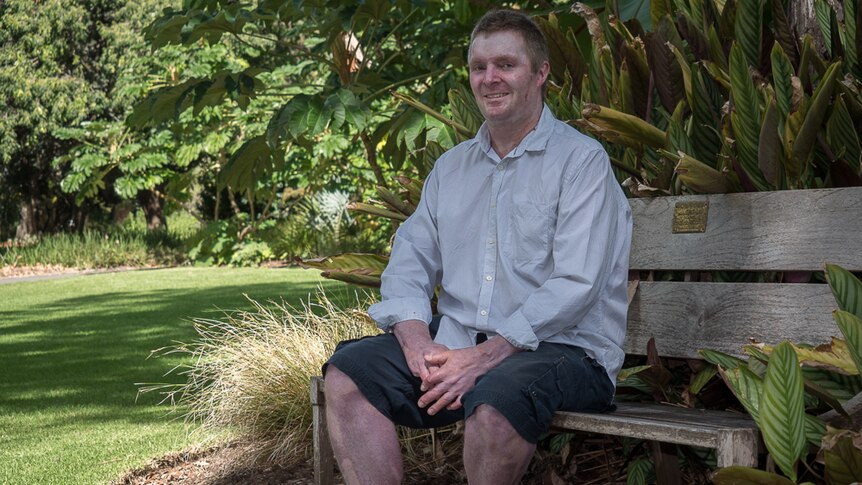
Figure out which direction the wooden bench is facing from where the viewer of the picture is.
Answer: facing the viewer and to the left of the viewer

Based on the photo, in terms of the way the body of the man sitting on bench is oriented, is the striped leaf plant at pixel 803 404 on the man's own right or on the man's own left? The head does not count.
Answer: on the man's own left

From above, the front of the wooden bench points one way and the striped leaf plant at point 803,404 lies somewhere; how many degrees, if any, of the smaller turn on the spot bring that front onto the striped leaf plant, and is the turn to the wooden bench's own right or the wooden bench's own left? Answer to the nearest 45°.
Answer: approximately 45° to the wooden bench's own left

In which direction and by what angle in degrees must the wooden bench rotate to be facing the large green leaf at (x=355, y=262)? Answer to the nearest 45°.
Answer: approximately 90° to its right

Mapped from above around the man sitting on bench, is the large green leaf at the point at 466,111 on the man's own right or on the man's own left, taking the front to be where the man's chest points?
on the man's own right

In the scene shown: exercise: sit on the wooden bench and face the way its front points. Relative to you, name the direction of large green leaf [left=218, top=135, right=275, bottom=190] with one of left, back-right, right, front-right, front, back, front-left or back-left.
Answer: right

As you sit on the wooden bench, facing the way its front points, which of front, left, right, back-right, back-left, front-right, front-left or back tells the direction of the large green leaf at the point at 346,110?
right
